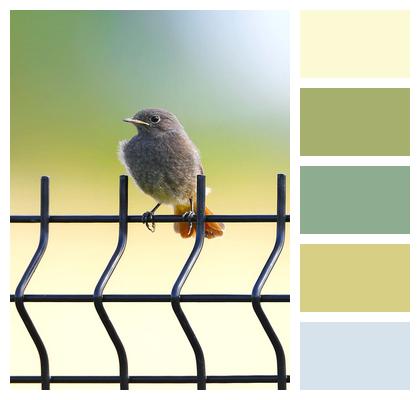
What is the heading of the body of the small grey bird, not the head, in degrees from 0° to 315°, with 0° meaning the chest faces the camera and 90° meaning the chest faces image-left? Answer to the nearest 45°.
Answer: approximately 45°
